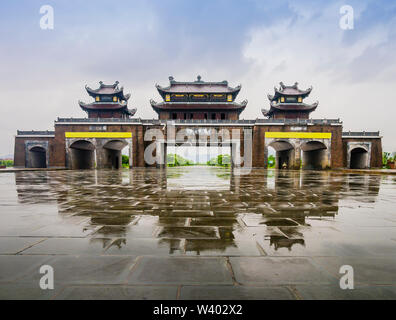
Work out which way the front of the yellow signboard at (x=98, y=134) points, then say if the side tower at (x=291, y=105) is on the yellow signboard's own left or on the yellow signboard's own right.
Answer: on the yellow signboard's own left

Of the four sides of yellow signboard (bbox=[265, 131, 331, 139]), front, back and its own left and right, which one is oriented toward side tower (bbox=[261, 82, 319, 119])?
back

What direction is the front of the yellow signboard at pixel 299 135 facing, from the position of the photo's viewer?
facing the viewer

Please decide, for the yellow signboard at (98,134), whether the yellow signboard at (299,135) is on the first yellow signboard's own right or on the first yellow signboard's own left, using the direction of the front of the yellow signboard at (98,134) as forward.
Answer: on the first yellow signboard's own left

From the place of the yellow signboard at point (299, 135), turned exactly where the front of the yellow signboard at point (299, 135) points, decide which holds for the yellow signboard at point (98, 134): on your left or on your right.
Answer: on your right

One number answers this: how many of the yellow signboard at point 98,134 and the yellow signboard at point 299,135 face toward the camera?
2

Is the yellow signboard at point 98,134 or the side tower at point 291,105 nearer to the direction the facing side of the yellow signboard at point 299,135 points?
the yellow signboard
